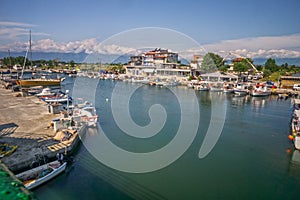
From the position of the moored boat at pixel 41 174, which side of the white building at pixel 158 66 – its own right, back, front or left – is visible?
front

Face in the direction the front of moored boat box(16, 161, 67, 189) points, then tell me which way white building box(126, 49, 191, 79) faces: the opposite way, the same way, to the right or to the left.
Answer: the opposite way

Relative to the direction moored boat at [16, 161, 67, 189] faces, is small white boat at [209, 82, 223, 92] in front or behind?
in front

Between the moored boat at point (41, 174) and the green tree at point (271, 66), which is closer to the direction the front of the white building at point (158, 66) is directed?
the moored boat

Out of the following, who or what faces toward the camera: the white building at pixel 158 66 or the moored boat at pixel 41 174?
the white building

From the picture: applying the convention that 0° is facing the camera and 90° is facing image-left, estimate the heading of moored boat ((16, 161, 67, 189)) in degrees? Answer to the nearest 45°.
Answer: approximately 225°

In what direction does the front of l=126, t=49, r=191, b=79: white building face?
toward the camera

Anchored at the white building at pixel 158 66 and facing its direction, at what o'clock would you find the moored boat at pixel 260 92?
The moored boat is roughly at 11 o'clock from the white building.

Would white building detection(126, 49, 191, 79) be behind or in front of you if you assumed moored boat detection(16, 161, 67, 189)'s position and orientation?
in front

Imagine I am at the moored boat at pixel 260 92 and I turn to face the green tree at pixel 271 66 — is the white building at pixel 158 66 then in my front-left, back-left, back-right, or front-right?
front-left

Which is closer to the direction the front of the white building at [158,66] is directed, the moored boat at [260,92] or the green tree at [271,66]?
the moored boat

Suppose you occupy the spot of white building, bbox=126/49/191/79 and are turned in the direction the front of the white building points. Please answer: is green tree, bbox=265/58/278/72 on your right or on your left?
on your left

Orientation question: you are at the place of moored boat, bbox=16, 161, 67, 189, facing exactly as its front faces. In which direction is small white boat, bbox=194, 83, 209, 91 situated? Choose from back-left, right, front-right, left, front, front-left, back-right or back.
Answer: front

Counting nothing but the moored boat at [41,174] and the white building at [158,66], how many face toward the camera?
1

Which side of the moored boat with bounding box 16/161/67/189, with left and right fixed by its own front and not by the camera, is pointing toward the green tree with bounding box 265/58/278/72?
front
